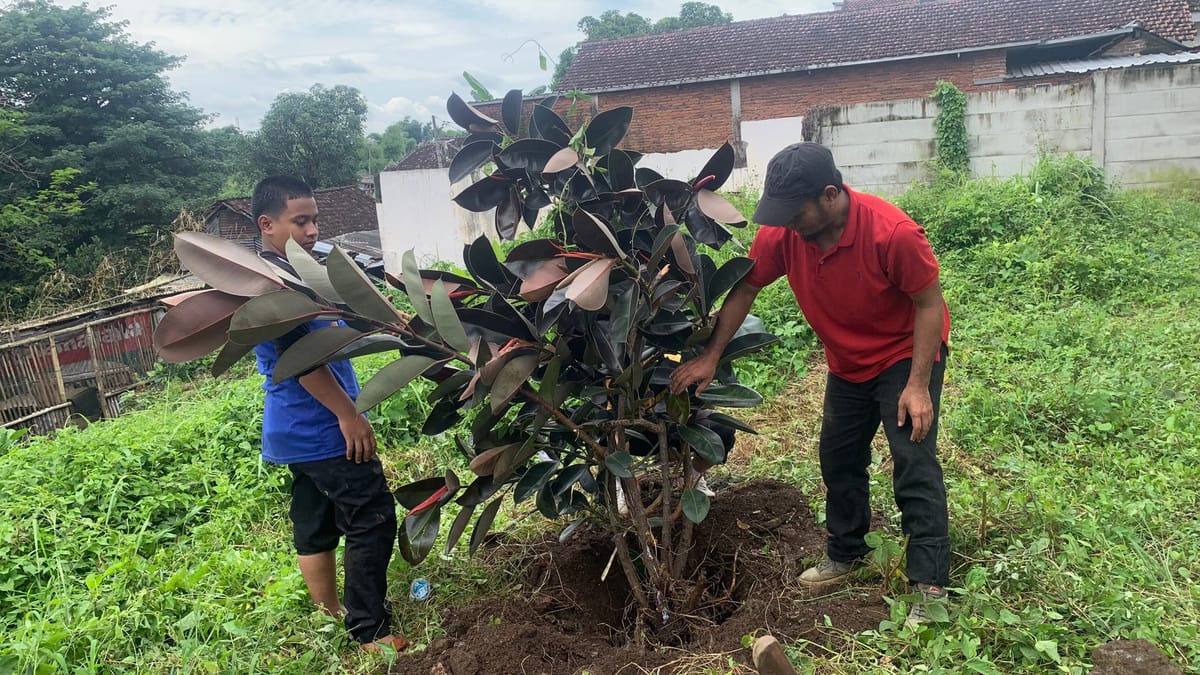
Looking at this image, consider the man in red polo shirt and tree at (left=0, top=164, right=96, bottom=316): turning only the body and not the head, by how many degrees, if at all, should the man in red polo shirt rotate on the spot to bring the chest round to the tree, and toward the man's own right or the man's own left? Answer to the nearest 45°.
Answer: approximately 90° to the man's own right

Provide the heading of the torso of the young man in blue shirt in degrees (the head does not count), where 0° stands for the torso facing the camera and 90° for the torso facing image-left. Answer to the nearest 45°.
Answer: approximately 270°

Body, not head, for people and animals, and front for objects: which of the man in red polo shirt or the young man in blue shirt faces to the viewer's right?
the young man in blue shirt

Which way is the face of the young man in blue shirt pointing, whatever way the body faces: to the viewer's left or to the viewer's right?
to the viewer's right

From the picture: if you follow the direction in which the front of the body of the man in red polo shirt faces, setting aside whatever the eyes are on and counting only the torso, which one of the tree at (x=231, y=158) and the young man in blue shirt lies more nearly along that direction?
the young man in blue shirt

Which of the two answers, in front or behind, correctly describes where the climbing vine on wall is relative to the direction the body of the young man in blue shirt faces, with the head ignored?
in front

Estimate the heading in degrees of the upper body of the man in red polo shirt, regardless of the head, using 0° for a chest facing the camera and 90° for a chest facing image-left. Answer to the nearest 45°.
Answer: approximately 45°

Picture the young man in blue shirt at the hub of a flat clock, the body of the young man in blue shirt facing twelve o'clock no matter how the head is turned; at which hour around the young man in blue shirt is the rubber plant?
The rubber plant is roughly at 1 o'clock from the young man in blue shirt.

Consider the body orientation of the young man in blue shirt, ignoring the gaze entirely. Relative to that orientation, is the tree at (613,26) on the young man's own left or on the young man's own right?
on the young man's own left

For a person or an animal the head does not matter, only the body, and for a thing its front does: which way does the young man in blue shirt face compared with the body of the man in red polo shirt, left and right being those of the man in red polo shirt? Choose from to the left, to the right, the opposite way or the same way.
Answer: the opposite way

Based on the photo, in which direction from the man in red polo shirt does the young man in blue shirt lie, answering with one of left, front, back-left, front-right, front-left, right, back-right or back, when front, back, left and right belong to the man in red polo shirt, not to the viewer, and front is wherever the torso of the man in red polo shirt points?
front-right

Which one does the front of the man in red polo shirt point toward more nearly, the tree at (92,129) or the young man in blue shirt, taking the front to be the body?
the young man in blue shirt
